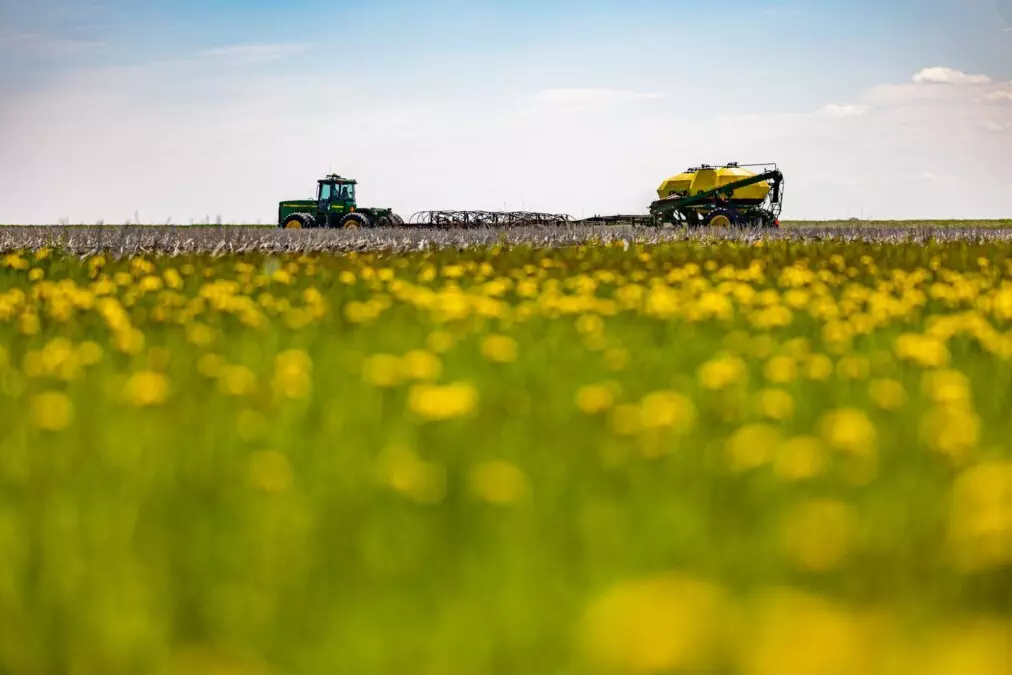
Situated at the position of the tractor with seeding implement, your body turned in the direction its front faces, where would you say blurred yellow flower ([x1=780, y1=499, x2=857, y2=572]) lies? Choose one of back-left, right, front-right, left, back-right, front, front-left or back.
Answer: left

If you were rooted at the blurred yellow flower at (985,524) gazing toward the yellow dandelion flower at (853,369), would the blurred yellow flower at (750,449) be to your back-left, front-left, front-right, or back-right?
front-left

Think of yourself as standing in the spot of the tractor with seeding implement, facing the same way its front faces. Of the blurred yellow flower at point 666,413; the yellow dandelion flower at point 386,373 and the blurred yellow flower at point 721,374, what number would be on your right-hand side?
0

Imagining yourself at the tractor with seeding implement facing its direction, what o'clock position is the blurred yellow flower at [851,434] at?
The blurred yellow flower is roughly at 9 o'clock from the tractor with seeding implement.

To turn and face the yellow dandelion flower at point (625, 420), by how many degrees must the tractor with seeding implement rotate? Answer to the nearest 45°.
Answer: approximately 90° to its left

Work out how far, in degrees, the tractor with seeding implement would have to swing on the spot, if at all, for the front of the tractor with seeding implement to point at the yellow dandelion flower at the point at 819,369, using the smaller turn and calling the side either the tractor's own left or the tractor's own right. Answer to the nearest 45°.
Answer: approximately 90° to the tractor's own left

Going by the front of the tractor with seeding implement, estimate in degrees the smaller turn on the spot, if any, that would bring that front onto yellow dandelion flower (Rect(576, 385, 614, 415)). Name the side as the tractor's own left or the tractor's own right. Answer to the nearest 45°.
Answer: approximately 90° to the tractor's own left

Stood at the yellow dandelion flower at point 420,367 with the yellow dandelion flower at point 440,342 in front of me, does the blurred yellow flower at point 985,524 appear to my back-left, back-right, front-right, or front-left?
back-right

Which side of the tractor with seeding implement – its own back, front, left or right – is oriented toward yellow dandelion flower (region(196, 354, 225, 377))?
left

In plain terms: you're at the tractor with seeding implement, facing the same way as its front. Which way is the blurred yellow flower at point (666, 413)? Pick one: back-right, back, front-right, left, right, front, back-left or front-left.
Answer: left

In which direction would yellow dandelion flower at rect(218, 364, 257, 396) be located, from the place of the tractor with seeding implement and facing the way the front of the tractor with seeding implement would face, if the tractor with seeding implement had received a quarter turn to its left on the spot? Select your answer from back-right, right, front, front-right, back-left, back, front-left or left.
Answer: front

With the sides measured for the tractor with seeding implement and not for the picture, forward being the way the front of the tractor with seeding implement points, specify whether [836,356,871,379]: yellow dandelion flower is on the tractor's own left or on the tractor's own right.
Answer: on the tractor's own left

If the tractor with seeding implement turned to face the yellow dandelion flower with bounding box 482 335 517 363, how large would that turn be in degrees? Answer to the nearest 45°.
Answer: approximately 90° to its left

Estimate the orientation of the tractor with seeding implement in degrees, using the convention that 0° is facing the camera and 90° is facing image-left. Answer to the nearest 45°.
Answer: approximately 90°

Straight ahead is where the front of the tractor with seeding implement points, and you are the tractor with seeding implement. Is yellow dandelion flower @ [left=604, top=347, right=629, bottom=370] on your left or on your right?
on your left

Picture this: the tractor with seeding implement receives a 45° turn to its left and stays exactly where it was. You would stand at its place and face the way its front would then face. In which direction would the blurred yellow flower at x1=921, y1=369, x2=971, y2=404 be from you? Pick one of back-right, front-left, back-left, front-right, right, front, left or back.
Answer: front-left

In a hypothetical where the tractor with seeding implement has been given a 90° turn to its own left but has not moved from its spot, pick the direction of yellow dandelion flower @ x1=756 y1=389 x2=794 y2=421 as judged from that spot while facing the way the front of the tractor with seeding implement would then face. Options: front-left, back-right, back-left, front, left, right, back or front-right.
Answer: front
